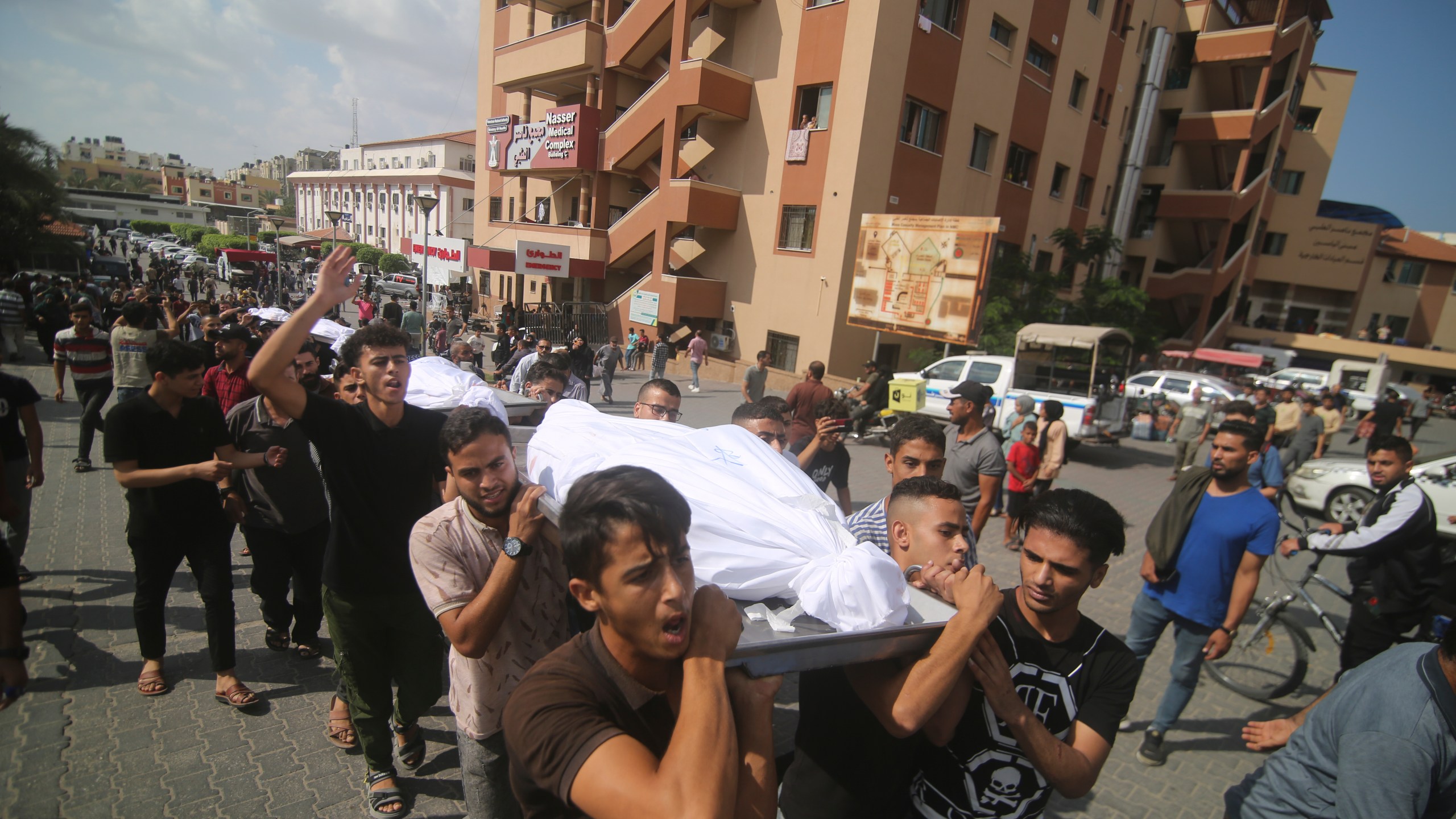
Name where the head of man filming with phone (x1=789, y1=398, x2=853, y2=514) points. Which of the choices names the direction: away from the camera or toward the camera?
toward the camera

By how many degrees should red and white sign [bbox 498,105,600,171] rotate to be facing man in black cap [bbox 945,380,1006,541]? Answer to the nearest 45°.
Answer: approximately 45° to its left

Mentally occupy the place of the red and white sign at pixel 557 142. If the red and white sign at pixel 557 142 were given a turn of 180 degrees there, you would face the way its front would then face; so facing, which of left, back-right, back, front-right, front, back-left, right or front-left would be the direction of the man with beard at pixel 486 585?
back-right

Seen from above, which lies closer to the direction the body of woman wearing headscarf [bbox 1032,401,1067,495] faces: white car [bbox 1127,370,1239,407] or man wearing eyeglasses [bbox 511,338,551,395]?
the man wearing eyeglasses

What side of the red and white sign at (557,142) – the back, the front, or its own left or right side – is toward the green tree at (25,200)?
front

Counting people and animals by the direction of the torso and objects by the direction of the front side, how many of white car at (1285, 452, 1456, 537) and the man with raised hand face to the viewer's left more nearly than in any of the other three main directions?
1

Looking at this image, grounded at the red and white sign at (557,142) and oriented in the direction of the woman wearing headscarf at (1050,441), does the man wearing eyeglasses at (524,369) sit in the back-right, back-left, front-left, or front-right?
front-right

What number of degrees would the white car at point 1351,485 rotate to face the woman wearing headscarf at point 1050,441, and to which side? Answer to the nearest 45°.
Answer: approximately 45° to its left

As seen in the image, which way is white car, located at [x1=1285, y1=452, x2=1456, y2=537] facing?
to the viewer's left

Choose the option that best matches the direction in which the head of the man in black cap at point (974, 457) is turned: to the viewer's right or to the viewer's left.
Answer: to the viewer's left

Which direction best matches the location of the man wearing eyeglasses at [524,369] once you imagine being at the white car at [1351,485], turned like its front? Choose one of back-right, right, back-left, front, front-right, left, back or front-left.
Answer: front-left

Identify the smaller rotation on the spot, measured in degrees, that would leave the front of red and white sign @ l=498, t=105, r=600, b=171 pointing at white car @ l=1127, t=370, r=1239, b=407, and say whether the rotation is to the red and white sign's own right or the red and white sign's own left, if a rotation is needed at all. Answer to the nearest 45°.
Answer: approximately 90° to the red and white sign's own left
